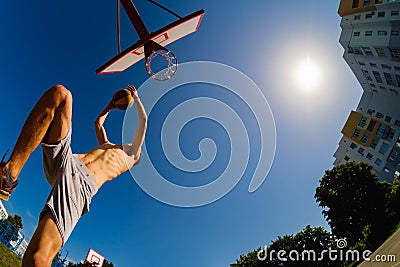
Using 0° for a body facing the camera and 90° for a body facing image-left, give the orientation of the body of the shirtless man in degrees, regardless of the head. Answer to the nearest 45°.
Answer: approximately 45°

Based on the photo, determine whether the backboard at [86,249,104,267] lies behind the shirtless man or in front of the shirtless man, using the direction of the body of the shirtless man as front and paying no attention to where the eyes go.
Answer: behind
